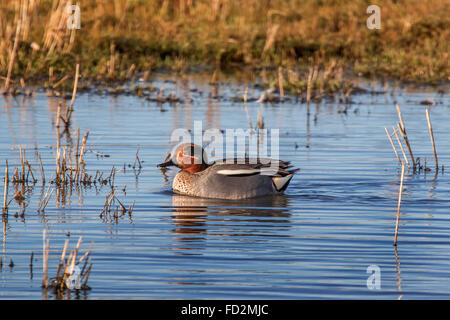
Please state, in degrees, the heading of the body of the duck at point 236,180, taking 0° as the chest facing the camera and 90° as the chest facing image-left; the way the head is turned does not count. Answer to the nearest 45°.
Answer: approximately 90°
